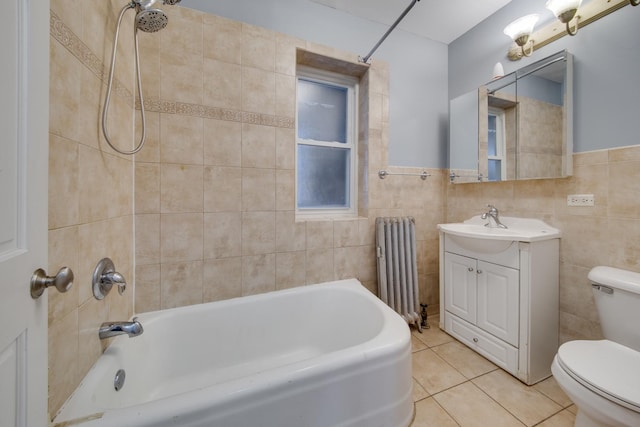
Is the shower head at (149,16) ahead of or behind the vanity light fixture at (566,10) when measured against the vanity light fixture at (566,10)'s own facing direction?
ahead

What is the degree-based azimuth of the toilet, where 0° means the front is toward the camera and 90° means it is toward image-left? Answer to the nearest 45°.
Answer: approximately 45°

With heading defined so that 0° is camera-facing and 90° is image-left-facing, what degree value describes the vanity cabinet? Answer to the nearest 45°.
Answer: approximately 45°

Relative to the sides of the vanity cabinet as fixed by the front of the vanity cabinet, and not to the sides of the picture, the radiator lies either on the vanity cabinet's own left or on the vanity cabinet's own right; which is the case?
on the vanity cabinet's own right
